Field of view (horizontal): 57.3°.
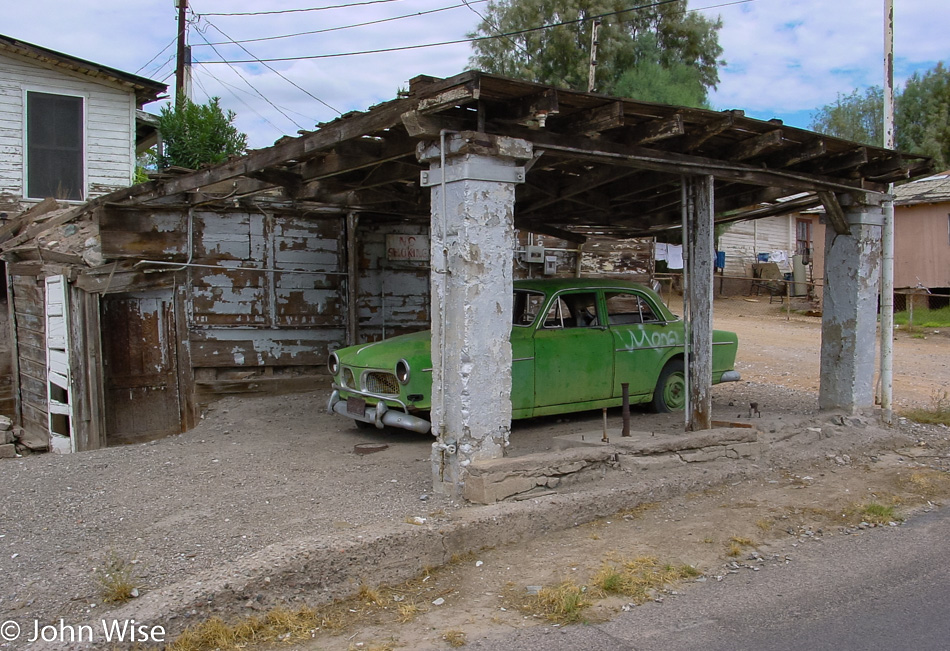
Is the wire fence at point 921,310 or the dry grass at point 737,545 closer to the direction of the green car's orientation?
the dry grass

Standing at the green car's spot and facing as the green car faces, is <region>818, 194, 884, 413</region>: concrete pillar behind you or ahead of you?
behind

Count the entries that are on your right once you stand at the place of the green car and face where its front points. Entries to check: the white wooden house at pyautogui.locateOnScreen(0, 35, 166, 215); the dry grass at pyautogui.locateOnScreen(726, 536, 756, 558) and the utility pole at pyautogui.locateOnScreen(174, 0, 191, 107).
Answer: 2

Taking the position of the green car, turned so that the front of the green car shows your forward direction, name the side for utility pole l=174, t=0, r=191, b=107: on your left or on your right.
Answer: on your right

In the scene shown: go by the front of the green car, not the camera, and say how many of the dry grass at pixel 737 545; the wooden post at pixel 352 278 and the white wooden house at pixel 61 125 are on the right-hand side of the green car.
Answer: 2

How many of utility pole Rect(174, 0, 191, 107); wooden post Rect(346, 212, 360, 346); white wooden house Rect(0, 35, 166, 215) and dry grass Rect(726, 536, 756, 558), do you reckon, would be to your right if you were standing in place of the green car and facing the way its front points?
3

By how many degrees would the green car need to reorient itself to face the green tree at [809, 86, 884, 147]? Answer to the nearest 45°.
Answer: approximately 180°

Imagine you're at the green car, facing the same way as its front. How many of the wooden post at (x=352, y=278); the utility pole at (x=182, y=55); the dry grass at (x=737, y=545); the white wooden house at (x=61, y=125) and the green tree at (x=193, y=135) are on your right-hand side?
4

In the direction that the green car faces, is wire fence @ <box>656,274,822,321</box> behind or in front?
behind

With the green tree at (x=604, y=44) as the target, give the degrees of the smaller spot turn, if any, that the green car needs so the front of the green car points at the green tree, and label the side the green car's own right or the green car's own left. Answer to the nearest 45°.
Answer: approximately 135° to the green car's own right

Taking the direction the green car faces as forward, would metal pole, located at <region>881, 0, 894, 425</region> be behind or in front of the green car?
behind

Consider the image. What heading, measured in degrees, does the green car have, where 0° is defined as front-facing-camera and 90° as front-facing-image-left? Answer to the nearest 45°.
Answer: approximately 45°

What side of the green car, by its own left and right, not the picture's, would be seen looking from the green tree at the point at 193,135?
right

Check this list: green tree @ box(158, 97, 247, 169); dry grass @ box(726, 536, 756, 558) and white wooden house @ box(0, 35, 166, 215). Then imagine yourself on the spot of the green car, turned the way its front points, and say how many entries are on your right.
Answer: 2
